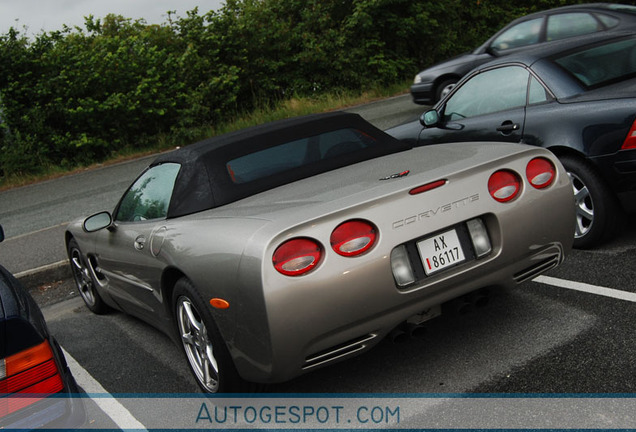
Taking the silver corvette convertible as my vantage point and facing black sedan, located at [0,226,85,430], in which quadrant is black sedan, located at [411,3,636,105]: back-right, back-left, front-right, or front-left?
back-right

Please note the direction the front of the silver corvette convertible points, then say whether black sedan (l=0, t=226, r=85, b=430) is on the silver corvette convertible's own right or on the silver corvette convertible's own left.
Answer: on the silver corvette convertible's own left

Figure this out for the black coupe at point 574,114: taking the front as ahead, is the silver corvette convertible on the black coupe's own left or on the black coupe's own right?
on the black coupe's own left

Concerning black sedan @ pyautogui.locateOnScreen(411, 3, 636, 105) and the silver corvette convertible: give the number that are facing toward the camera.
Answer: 0

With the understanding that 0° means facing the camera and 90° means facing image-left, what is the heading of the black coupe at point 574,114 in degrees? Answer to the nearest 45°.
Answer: approximately 135°

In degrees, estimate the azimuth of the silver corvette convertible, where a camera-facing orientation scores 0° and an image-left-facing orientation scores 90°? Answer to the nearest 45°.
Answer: approximately 135°

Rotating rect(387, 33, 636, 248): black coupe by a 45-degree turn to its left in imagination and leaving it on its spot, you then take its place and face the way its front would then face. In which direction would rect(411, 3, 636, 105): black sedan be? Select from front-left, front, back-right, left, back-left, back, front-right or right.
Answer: right

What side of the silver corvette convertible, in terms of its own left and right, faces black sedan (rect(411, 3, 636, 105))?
right

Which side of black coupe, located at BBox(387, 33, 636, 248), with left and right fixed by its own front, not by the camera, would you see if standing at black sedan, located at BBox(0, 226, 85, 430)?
left

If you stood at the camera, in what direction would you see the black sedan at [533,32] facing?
facing to the left of the viewer
